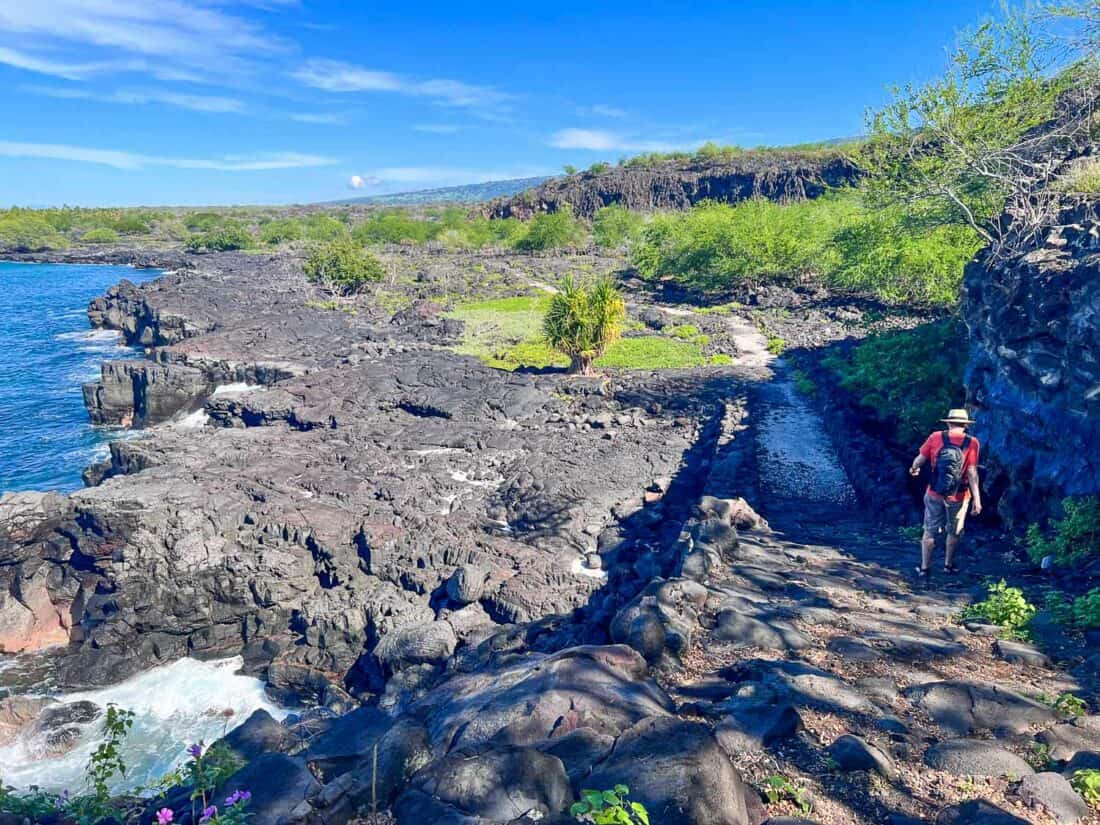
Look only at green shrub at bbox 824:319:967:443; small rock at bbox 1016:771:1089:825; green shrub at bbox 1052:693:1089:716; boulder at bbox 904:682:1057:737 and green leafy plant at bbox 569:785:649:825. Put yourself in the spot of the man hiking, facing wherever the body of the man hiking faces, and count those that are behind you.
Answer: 4

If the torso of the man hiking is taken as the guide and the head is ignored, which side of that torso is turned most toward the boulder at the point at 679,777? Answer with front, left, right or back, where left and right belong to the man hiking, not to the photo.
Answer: back

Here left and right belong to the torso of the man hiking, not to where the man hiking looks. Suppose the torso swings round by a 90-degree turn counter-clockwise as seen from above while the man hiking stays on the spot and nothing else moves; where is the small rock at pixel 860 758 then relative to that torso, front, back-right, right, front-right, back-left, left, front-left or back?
left

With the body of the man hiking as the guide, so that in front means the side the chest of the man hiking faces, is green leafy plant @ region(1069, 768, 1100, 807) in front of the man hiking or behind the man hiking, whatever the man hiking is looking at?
behind

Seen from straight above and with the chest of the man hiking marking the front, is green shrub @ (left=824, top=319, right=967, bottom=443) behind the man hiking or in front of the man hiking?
in front

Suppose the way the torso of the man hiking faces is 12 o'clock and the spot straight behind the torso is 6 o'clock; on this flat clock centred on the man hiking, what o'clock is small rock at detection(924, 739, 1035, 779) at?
The small rock is roughly at 6 o'clock from the man hiking.

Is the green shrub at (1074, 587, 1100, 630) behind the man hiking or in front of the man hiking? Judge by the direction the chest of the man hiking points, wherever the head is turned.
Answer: behind

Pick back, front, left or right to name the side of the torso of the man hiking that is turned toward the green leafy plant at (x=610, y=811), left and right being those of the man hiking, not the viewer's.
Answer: back

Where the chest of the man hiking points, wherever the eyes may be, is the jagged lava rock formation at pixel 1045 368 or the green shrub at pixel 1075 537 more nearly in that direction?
the jagged lava rock formation

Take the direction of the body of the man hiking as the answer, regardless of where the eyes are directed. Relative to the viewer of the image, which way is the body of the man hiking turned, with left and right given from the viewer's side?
facing away from the viewer

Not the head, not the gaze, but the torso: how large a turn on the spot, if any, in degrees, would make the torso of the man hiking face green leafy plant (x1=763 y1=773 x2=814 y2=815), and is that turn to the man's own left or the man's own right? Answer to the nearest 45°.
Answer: approximately 180°
